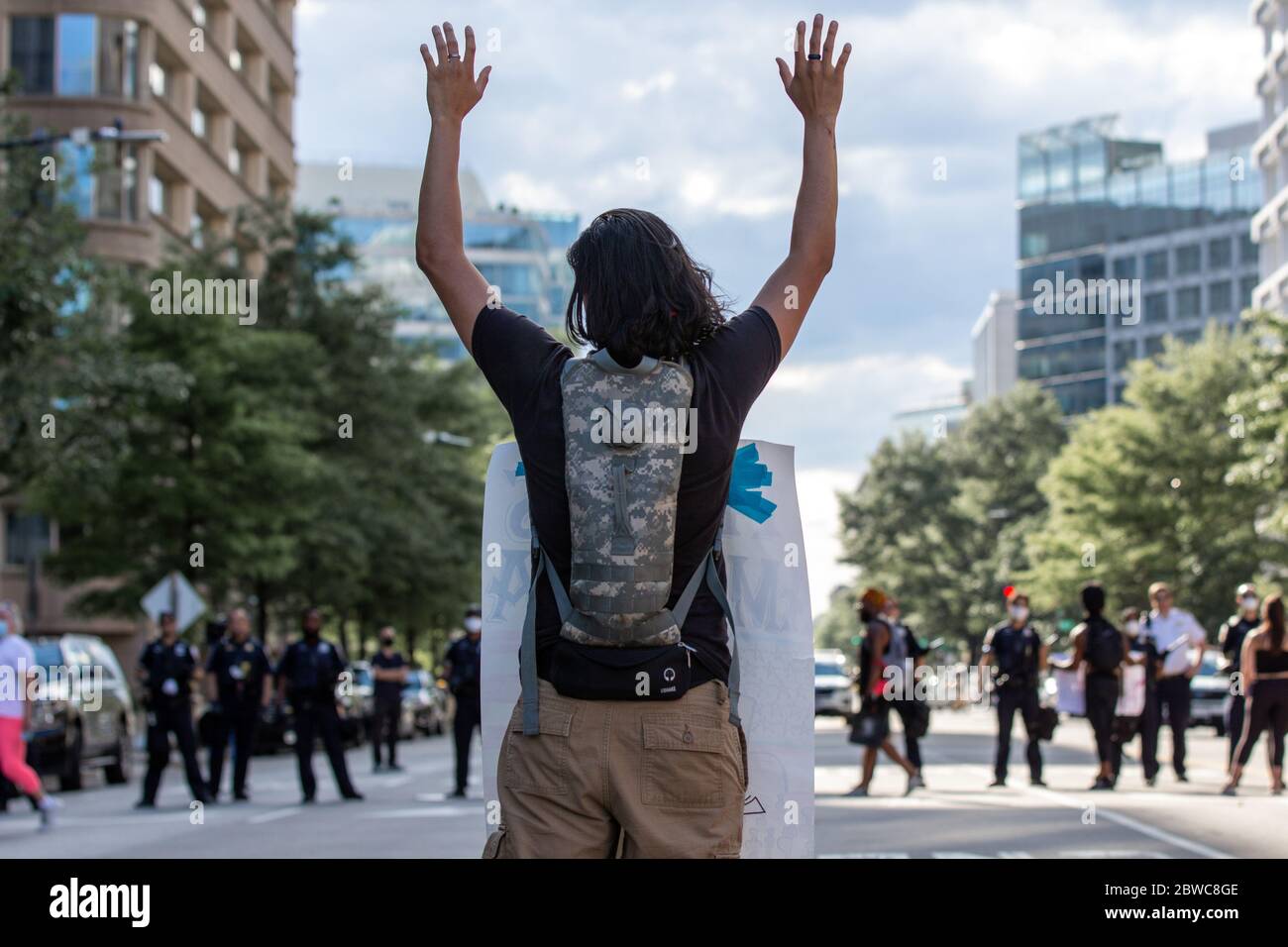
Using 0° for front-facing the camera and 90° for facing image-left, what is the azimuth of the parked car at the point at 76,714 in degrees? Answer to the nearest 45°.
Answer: approximately 45°

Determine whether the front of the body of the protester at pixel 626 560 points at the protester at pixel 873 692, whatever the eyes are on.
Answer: yes

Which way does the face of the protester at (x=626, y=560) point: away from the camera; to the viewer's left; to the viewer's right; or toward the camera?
away from the camera

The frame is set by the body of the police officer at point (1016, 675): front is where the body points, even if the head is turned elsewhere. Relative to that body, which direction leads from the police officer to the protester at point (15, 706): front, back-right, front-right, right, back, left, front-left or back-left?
front-right

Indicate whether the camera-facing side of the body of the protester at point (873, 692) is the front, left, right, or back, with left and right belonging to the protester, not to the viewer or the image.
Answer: left

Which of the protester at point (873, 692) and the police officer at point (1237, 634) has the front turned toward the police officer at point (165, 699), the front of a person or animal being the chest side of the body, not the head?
the protester at point (873, 692)

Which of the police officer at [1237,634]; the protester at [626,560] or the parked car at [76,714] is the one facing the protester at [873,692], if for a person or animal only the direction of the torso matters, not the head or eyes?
the protester at [626,560]

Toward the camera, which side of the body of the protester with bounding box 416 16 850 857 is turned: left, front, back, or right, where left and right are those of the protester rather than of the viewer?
back

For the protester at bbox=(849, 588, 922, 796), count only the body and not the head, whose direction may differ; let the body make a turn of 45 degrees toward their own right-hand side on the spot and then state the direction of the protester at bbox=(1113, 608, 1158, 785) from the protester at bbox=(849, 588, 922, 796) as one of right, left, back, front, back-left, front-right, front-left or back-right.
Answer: right

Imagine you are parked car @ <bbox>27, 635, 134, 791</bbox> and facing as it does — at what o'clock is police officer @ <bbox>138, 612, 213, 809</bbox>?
The police officer is roughly at 10 o'clock from the parked car.

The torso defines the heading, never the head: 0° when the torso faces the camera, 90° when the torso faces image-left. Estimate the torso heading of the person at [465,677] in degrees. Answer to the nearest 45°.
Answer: approximately 0°

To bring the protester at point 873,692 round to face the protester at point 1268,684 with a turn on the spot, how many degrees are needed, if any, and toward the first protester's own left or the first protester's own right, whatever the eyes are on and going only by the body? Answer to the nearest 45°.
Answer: approximately 180°

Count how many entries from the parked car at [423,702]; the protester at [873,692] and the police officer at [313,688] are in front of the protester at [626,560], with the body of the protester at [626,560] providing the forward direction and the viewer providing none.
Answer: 3
